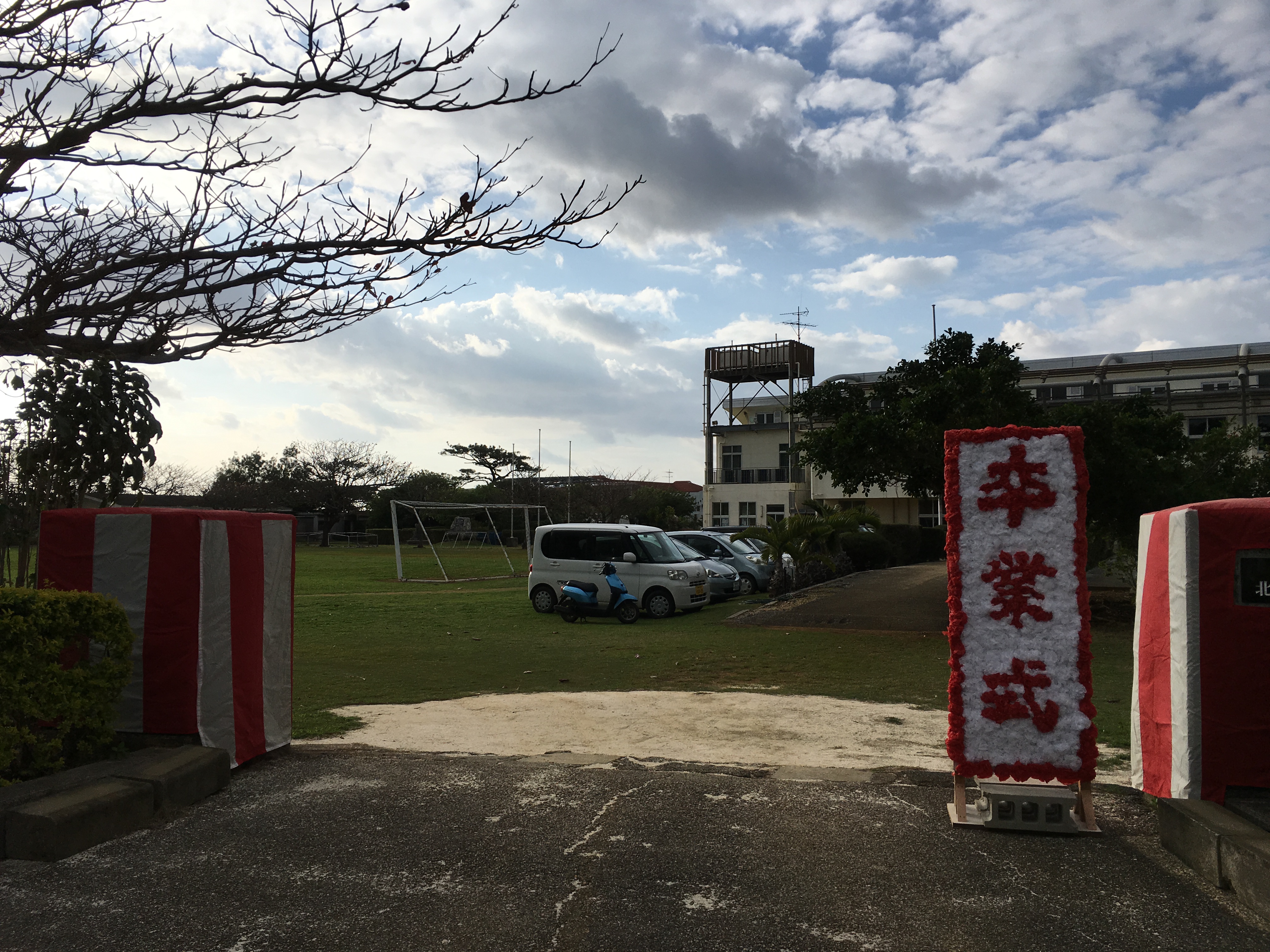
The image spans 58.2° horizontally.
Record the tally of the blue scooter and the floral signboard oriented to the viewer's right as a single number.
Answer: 1

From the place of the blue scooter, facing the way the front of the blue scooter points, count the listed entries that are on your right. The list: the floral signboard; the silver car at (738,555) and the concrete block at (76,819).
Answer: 2

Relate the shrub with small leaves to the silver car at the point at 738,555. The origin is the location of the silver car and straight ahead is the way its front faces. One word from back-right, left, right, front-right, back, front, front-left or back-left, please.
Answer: front-right

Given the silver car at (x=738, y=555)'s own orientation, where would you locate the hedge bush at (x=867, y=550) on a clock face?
The hedge bush is roughly at 9 o'clock from the silver car.

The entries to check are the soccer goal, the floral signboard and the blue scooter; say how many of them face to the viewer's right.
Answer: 1

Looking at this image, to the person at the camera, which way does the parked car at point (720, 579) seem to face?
facing the viewer and to the right of the viewer

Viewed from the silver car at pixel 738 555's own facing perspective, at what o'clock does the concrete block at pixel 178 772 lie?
The concrete block is roughly at 2 o'clock from the silver car.

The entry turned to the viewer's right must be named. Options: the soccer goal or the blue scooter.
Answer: the blue scooter

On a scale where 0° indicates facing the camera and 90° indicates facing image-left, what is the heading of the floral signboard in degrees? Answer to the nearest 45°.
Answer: approximately 0°

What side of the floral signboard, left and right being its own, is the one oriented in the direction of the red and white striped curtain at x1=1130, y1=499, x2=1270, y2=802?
left

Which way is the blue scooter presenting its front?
to the viewer's right
